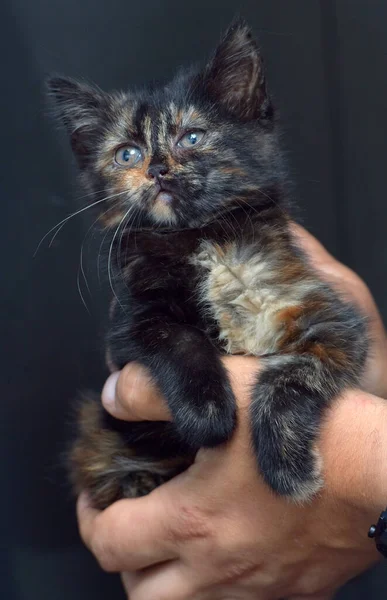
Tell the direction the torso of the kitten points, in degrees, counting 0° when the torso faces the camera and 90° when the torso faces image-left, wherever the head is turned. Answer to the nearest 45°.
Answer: approximately 0°
